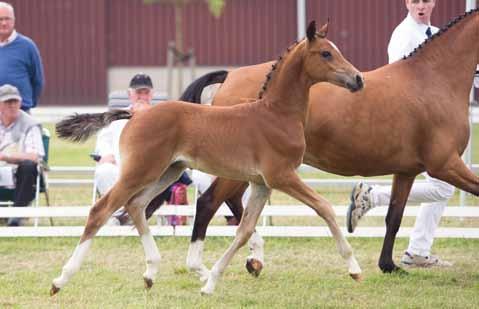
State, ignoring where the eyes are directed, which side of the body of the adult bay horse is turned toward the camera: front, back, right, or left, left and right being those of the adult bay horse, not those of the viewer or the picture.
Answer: right

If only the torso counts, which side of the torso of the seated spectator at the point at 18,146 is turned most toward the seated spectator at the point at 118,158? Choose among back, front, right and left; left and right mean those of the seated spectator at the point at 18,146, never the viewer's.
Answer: left

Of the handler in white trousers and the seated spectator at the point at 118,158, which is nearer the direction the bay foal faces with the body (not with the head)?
the handler in white trousers

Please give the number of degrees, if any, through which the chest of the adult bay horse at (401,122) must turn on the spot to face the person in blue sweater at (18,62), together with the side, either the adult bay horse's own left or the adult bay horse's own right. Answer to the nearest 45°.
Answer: approximately 135° to the adult bay horse's own left

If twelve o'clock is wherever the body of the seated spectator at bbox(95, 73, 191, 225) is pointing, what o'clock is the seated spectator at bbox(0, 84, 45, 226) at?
the seated spectator at bbox(0, 84, 45, 226) is roughly at 4 o'clock from the seated spectator at bbox(95, 73, 191, 225).

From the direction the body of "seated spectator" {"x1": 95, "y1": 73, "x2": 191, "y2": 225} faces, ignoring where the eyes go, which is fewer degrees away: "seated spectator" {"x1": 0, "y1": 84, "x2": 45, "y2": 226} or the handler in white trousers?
the handler in white trousers

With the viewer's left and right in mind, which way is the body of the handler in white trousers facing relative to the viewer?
facing the viewer and to the right of the viewer

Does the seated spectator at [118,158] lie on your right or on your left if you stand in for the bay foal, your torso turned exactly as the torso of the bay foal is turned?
on your left

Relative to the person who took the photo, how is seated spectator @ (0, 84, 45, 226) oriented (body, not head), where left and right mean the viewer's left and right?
facing the viewer and to the left of the viewer

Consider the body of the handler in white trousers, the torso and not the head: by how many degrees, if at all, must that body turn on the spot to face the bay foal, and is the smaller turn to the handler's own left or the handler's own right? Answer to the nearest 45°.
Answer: approximately 90° to the handler's own right

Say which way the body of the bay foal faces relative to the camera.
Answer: to the viewer's right

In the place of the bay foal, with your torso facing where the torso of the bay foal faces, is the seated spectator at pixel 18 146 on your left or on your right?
on your left

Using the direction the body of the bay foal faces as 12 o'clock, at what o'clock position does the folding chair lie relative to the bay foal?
The folding chair is roughly at 8 o'clock from the bay foal.

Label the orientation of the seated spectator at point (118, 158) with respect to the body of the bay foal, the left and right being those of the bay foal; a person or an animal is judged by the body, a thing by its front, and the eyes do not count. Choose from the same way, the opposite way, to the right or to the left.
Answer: to the right
